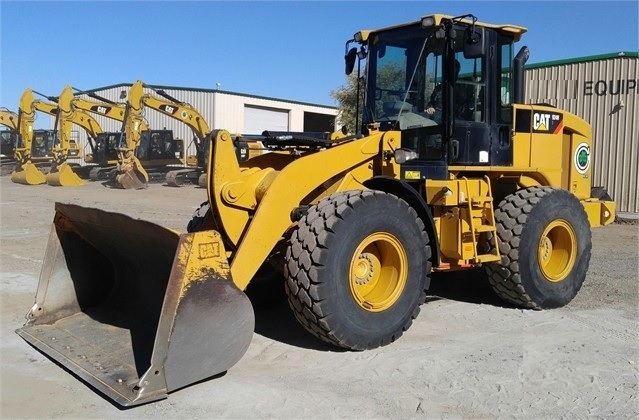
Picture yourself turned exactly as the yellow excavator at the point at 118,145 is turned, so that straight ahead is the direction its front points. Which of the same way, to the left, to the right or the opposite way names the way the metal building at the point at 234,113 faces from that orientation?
to the left

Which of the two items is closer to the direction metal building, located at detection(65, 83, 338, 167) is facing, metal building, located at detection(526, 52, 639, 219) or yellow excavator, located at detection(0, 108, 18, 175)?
the metal building

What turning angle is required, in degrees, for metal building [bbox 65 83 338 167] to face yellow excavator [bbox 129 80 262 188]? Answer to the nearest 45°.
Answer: approximately 45° to its right

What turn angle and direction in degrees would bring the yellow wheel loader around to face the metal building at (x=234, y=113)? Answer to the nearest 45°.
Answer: approximately 135° to its right

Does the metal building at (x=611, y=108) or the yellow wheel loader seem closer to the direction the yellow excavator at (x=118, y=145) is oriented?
the yellow wheel loader

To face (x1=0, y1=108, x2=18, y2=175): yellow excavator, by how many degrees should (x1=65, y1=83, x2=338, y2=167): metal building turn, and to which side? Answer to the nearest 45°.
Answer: approximately 135° to its right

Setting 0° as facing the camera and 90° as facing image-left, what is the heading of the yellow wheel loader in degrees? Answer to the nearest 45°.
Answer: approximately 45°

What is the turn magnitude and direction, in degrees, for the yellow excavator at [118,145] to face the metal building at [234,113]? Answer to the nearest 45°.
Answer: approximately 180°

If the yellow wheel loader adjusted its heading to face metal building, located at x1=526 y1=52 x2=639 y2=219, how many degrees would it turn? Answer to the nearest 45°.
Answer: approximately 180°
